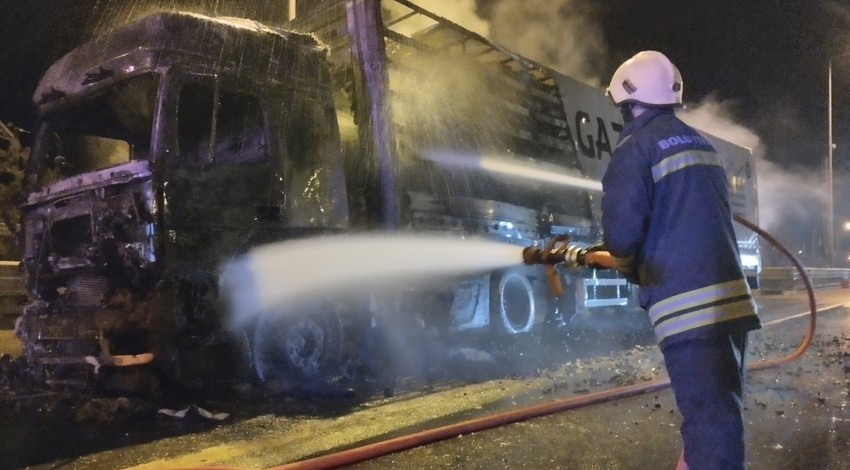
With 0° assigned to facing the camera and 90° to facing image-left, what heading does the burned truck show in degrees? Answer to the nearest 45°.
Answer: approximately 45°

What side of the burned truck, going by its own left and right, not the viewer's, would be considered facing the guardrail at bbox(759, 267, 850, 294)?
back

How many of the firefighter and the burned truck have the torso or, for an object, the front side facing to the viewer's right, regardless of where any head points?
0

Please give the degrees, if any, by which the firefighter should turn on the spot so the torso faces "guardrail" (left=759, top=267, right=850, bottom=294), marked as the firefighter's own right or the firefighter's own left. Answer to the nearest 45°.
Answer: approximately 45° to the firefighter's own right

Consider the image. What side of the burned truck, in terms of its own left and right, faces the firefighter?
left

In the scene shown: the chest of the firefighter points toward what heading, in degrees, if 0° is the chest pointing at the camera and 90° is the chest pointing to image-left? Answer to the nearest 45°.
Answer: approximately 135°

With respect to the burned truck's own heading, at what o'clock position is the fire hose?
The fire hose is roughly at 9 o'clock from the burned truck.

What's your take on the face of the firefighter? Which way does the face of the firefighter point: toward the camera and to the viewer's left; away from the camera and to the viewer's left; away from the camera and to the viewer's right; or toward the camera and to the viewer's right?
away from the camera and to the viewer's left

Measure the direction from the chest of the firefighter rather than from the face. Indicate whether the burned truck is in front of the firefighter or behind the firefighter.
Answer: in front
